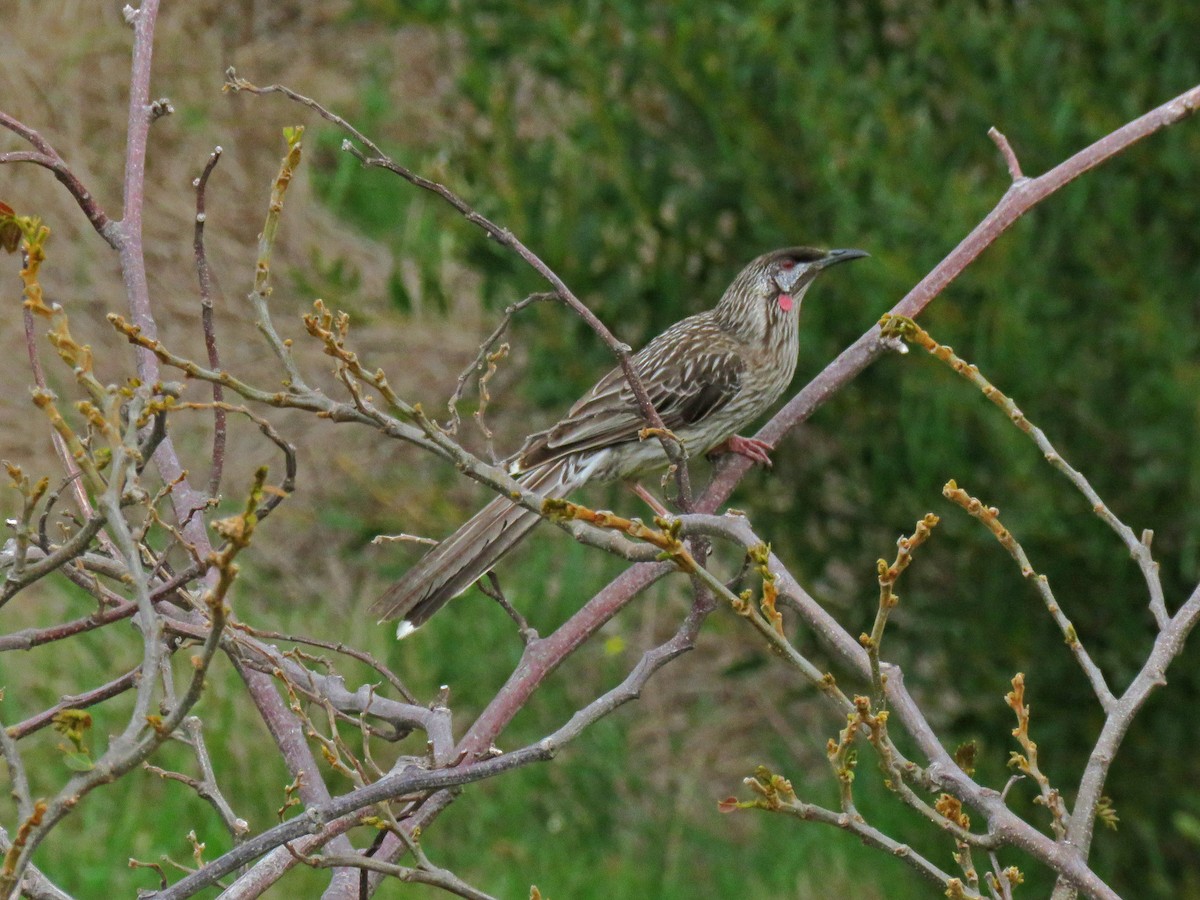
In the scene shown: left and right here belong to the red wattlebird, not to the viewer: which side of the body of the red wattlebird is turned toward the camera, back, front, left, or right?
right
